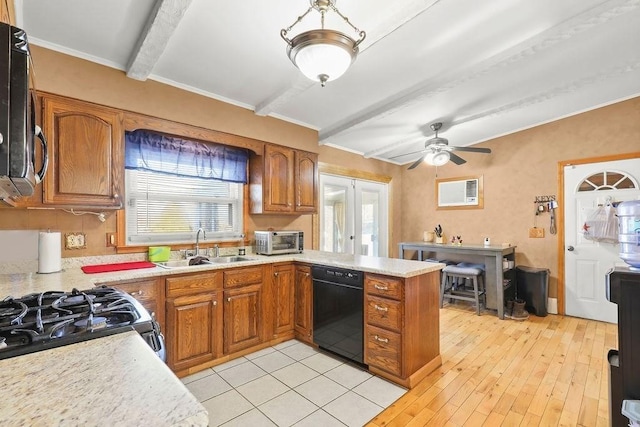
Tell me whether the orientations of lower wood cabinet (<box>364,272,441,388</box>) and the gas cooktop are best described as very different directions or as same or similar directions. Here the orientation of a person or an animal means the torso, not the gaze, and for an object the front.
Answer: very different directions

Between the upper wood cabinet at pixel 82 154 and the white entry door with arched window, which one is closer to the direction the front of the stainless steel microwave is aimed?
the white entry door with arched window

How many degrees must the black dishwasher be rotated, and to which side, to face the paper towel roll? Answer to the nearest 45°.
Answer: approximately 45° to its right

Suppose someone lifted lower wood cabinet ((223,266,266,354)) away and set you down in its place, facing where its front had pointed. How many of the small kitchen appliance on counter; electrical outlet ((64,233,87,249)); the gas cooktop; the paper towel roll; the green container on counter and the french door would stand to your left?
2

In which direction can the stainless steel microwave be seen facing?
to the viewer's right

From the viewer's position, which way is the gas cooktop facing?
facing to the right of the viewer

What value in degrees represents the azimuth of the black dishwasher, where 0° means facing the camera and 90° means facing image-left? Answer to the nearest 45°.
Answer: approximately 45°

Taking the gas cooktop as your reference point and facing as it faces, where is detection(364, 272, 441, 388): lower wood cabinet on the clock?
The lower wood cabinet is roughly at 12 o'clock from the gas cooktop.

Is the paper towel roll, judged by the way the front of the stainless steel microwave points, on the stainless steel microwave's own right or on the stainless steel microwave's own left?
on the stainless steel microwave's own left

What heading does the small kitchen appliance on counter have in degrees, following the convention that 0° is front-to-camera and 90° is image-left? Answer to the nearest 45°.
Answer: approximately 315°

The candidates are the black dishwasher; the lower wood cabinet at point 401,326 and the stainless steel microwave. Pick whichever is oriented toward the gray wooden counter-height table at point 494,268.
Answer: the stainless steel microwave
